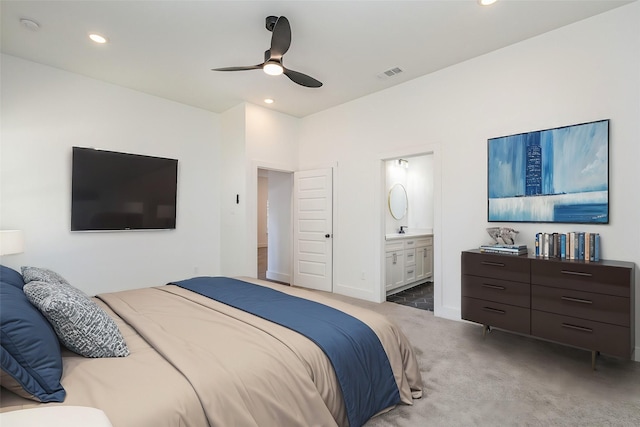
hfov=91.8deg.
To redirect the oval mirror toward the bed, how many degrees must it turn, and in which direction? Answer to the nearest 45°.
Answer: approximately 45° to its right

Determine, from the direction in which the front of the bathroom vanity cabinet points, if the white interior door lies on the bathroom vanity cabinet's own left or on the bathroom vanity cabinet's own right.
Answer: on the bathroom vanity cabinet's own right

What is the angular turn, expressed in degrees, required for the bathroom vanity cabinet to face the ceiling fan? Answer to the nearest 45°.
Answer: approximately 45° to its right
